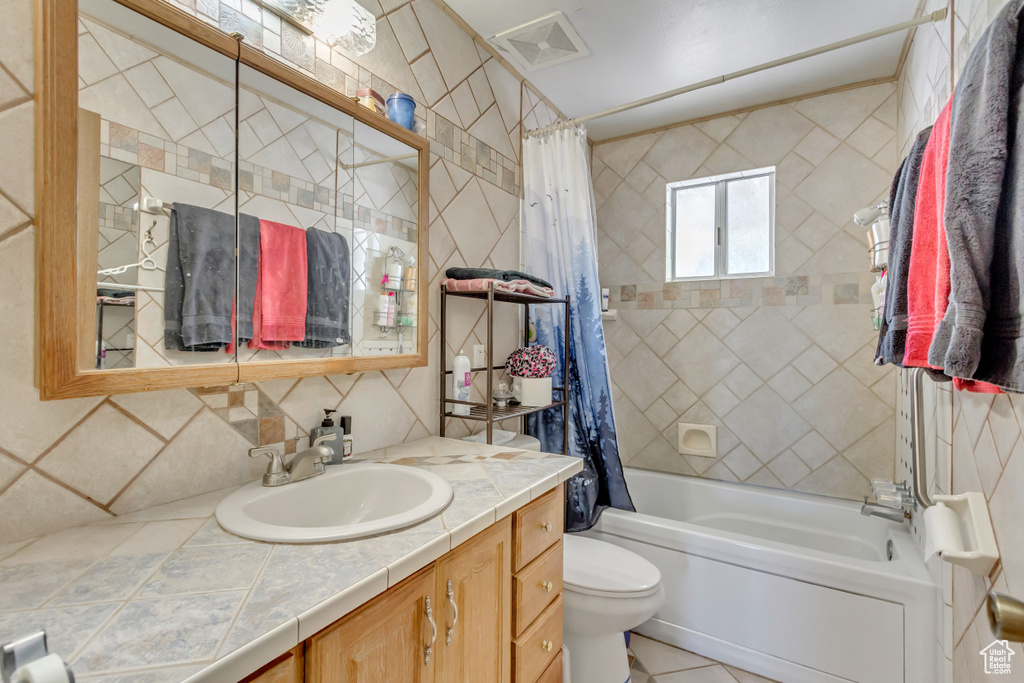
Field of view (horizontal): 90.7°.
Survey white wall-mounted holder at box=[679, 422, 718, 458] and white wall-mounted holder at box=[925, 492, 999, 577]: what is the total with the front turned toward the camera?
1

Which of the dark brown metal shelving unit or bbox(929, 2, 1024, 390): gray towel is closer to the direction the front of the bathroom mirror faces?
the gray towel

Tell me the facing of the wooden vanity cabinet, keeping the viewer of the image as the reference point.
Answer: facing the viewer and to the right of the viewer

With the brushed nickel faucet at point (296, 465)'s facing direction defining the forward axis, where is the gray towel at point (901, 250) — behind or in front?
in front

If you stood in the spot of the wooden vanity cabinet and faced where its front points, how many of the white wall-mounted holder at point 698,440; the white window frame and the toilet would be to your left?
3

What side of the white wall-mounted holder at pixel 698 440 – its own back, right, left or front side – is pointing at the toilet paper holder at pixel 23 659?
front

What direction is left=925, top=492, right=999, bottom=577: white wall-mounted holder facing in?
to the viewer's left

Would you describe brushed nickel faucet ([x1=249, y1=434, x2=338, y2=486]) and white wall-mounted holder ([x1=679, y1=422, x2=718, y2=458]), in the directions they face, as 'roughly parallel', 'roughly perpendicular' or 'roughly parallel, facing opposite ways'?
roughly perpendicular

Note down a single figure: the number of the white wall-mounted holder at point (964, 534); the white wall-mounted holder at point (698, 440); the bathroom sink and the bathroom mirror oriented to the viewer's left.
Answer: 1

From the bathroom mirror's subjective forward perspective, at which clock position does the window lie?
The window is roughly at 10 o'clock from the bathroom mirror.

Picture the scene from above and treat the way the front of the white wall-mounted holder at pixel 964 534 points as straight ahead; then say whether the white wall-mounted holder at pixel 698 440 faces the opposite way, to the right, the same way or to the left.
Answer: to the left
